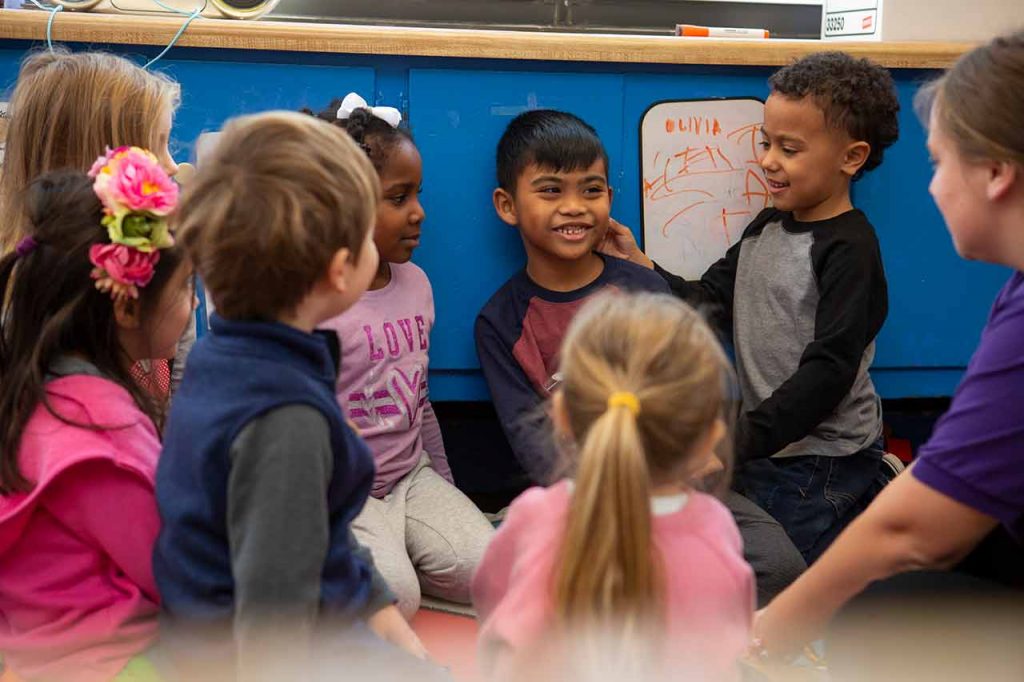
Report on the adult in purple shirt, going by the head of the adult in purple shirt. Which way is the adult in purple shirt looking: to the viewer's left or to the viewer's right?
to the viewer's left

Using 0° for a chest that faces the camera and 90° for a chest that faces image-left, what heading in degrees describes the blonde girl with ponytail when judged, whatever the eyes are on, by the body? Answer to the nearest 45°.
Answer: approximately 180°

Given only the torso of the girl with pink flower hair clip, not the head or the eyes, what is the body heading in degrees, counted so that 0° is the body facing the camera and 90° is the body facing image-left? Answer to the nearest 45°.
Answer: approximately 225°

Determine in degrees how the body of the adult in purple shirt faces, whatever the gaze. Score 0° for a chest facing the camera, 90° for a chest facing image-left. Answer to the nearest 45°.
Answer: approximately 135°

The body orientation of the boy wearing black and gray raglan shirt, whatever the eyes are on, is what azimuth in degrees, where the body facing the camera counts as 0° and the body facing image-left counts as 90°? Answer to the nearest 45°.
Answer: approximately 45°

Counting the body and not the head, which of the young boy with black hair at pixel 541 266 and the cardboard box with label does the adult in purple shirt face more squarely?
the young boy with black hair

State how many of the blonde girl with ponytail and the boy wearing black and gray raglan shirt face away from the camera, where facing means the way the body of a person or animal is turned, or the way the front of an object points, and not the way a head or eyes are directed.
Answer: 1

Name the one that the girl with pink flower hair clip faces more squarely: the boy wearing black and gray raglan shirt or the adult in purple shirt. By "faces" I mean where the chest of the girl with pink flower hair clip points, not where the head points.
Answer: the boy wearing black and gray raglan shirt

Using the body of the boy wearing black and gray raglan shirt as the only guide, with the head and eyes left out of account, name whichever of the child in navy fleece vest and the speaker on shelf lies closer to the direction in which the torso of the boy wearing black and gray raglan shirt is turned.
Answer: the child in navy fleece vest
